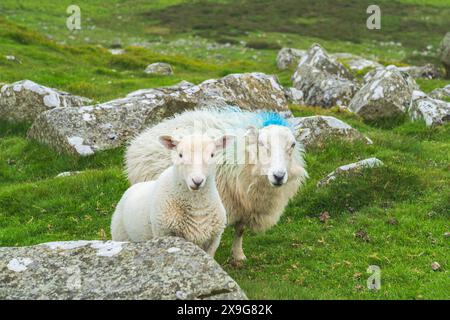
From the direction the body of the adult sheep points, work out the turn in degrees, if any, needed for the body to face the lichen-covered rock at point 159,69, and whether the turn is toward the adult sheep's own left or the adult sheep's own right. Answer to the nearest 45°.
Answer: approximately 135° to the adult sheep's own left

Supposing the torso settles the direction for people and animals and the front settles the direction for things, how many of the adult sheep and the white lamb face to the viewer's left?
0

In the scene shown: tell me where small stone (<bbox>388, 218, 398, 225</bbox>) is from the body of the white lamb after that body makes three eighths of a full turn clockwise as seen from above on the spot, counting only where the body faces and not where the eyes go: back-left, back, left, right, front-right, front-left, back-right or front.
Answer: back-right

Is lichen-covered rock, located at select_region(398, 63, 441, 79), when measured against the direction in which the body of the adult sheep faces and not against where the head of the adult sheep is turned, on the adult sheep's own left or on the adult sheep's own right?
on the adult sheep's own left

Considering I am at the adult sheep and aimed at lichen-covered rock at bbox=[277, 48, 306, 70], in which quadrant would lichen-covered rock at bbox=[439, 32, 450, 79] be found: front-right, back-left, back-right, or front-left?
front-right

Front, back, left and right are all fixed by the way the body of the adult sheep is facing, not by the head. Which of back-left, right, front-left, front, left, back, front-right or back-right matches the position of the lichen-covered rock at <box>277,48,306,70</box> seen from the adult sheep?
back-left

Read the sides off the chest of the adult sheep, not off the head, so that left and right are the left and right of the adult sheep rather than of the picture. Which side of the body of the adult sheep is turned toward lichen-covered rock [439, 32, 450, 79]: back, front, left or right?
left

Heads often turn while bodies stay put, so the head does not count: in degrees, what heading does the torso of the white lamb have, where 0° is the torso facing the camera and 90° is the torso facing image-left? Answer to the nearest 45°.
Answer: approximately 315°

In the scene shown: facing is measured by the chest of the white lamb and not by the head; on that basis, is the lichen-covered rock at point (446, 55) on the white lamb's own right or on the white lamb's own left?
on the white lamb's own left

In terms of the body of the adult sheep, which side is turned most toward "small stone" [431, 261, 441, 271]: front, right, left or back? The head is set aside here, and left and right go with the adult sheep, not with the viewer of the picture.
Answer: front

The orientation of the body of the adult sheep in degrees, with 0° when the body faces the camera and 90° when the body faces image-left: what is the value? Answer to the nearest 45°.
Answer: approximately 315°

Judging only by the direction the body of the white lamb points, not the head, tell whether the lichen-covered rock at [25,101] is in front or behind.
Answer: behind
